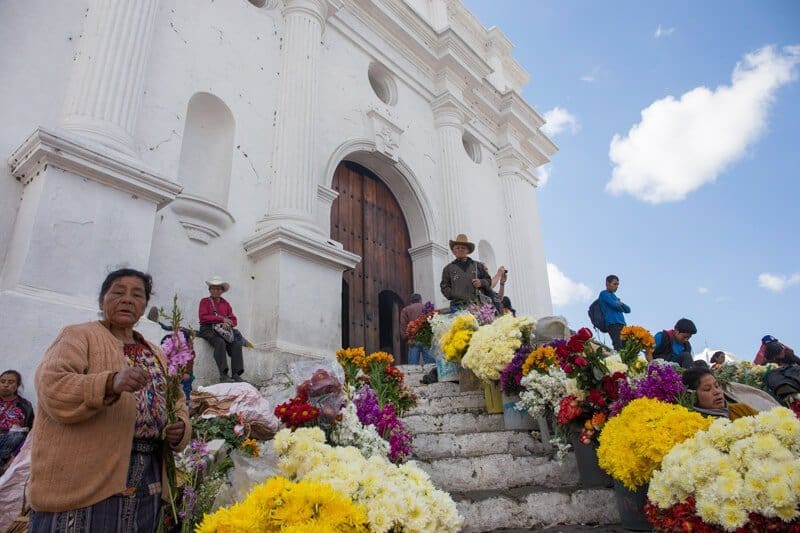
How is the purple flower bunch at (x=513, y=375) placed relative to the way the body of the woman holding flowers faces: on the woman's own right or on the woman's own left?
on the woman's own left

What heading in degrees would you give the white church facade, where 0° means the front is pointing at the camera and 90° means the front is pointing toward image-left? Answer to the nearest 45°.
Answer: approximately 315°

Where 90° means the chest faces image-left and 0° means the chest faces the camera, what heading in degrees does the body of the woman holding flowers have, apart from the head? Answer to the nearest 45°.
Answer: approximately 315°

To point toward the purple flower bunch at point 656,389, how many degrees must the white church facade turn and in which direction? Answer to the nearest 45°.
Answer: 0° — it already faces it

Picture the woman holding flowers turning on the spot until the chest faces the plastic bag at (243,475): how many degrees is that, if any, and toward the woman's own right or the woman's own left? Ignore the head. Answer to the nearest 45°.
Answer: approximately 90° to the woman's own left

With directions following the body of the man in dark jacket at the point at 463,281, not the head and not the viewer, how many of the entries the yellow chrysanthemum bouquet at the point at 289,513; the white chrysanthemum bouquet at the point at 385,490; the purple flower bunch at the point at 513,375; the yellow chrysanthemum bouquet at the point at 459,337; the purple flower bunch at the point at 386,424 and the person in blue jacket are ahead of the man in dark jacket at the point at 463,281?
5

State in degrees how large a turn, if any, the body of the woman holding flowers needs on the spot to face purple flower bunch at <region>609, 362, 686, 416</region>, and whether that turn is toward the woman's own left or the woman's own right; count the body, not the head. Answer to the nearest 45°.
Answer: approximately 45° to the woman's own left
